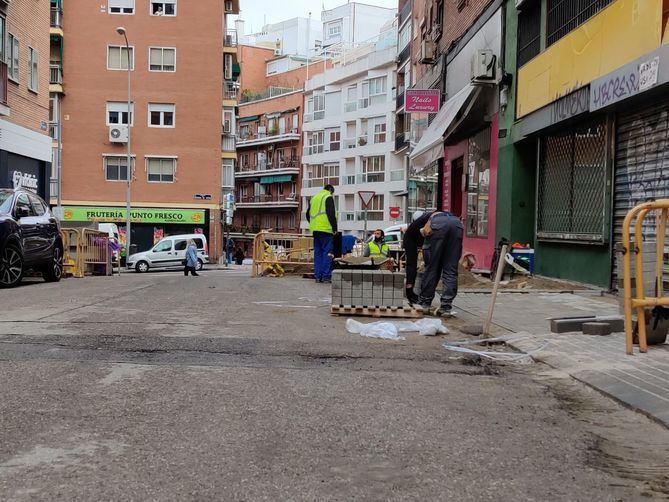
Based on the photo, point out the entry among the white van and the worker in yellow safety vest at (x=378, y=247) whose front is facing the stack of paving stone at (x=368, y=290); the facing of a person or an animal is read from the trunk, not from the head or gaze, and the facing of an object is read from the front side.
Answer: the worker in yellow safety vest

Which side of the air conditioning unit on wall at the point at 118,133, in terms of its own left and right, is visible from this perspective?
front

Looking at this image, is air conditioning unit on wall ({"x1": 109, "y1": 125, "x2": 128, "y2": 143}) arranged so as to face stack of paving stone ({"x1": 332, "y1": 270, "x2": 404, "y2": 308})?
yes

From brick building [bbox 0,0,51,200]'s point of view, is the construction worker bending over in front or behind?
in front

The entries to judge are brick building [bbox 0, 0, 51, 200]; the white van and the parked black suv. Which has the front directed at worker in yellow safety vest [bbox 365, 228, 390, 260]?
the brick building

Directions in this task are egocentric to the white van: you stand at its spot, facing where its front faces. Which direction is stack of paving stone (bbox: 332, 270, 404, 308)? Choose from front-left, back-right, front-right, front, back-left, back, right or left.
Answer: left

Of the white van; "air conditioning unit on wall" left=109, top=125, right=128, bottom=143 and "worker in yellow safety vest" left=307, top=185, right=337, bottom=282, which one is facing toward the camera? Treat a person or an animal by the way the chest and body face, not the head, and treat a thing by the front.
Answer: the air conditioning unit on wall

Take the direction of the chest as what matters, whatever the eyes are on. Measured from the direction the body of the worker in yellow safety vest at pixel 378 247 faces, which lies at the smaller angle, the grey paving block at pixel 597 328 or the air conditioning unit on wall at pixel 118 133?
the grey paving block

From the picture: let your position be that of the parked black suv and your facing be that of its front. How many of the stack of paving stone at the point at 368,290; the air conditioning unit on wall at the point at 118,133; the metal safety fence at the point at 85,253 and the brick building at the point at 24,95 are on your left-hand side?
1

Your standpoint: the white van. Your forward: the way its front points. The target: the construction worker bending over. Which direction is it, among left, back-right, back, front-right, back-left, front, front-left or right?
left

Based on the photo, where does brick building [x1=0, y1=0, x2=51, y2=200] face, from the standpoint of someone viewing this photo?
facing the viewer and to the right of the viewer

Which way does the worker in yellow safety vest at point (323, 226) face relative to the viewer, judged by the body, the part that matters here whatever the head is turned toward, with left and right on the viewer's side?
facing away from the viewer and to the right of the viewer

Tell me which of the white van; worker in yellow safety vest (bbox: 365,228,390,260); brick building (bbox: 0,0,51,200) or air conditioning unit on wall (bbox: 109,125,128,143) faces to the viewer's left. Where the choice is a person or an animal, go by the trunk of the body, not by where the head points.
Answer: the white van

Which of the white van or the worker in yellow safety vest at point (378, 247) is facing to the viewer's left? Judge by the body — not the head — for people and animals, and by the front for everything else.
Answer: the white van

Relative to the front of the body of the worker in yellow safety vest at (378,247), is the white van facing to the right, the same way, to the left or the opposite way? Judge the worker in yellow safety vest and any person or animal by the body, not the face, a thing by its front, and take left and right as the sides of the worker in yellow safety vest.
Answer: to the right

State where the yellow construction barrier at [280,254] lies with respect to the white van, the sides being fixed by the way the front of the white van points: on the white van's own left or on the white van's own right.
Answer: on the white van's own left
